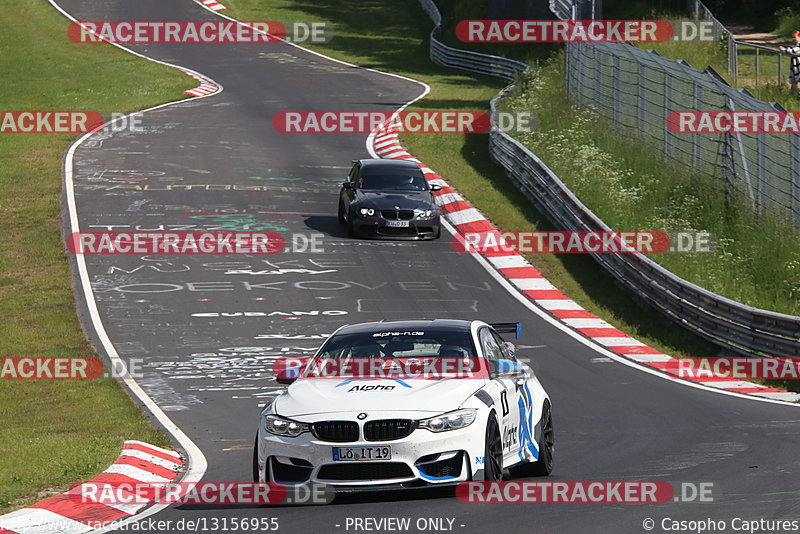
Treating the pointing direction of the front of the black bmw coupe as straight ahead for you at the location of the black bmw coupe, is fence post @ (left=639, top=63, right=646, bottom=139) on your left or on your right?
on your left

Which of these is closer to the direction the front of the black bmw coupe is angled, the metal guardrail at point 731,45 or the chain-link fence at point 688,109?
the chain-link fence

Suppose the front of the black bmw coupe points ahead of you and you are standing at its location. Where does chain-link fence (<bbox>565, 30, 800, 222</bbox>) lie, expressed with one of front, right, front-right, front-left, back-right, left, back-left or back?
left

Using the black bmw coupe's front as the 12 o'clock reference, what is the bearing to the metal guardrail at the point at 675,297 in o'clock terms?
The metal guardrail is roughly at 11 o'clock from the black bmw coupe.

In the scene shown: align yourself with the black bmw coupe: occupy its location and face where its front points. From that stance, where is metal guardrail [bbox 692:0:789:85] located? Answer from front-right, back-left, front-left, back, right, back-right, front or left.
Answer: back-left

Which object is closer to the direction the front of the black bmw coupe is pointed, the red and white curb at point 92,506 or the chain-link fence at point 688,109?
the red and white curb

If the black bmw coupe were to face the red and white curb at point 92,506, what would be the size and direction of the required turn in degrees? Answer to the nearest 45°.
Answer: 0° — it already faces it

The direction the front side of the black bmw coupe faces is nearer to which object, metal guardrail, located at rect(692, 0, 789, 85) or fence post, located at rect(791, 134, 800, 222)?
the fence post

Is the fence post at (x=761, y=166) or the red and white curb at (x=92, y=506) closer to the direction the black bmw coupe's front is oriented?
the red and white curb

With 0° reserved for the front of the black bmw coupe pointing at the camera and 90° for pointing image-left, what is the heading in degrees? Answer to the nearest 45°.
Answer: approximately 0°
